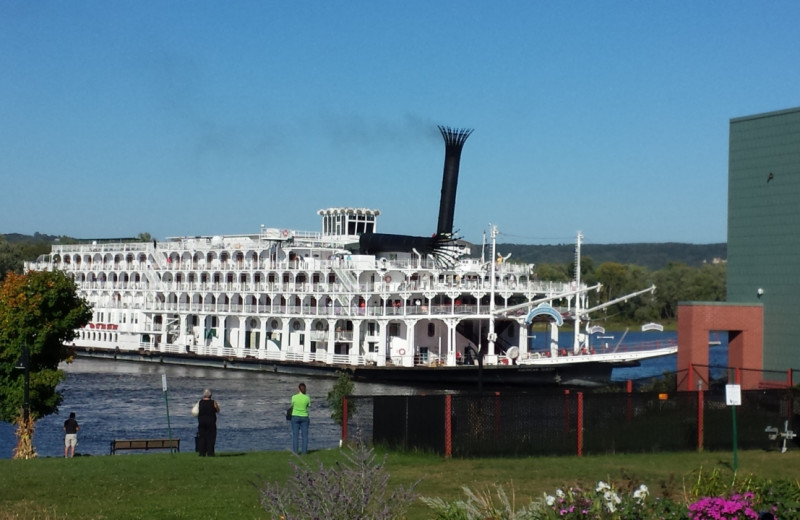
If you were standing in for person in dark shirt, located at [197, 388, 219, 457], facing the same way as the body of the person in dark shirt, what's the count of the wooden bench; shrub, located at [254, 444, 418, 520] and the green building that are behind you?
1

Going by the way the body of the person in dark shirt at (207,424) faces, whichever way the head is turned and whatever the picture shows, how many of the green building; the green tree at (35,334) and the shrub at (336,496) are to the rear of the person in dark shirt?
1

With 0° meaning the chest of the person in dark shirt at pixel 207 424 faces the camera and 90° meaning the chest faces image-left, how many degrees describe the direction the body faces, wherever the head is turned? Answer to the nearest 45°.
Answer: approximately 180°

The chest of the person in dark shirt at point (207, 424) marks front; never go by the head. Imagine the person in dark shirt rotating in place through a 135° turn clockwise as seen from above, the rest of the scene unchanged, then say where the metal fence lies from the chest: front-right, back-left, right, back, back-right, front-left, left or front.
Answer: front-left

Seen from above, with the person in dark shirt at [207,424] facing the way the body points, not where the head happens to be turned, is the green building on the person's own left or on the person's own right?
on the person's own right

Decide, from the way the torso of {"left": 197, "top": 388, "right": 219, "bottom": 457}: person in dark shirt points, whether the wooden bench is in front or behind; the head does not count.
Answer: in front

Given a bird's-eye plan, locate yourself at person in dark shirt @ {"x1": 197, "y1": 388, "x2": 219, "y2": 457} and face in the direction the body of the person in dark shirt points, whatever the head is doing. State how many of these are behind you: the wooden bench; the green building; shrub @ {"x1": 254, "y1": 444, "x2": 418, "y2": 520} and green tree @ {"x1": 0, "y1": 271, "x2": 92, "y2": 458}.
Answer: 1

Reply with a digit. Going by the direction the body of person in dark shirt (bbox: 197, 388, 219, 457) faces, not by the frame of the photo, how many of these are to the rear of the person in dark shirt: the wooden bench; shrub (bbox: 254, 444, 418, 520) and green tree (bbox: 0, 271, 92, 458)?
1

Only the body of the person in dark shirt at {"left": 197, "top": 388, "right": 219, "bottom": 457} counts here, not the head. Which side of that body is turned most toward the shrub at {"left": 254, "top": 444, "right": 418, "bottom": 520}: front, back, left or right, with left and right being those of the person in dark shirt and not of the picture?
back

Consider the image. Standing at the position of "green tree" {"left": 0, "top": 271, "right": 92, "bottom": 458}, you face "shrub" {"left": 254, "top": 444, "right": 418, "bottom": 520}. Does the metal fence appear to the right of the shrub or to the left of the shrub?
left
